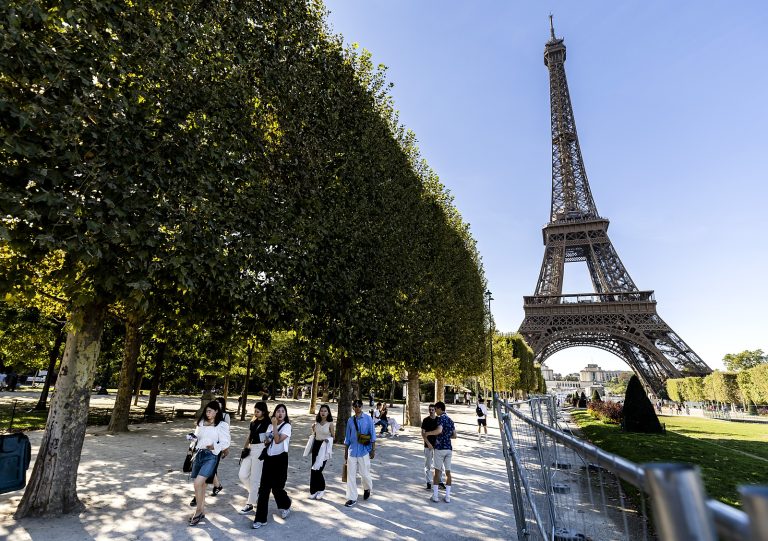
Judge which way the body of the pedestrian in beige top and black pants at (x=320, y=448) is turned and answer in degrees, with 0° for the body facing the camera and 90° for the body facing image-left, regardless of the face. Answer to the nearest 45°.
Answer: approximately 0°

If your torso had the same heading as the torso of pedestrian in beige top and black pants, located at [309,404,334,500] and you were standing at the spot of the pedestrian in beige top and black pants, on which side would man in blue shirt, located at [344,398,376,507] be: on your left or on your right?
on your left

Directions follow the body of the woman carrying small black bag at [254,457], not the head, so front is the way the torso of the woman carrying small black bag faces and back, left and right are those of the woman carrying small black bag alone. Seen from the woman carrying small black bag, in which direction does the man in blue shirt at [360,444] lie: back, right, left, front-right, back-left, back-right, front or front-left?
back-left

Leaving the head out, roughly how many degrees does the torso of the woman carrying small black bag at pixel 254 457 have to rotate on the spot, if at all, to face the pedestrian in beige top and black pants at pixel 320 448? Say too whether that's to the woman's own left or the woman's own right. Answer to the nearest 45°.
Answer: approximately 180°

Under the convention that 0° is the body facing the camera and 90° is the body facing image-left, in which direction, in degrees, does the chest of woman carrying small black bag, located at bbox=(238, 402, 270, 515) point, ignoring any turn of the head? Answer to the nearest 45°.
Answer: approximately 45°

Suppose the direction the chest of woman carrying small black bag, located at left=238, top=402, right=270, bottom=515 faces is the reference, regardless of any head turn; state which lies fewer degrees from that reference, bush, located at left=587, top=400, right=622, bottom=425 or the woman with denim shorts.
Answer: the woman with denim shorts
